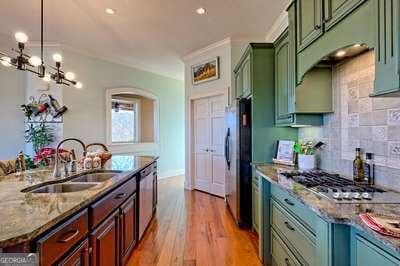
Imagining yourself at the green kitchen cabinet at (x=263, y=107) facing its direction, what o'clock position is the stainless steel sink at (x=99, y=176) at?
The stainless steel sink is roughly at 11 o'clock from the green kitchen cabinet.

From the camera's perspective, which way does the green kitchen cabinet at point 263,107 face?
to the viewer's left

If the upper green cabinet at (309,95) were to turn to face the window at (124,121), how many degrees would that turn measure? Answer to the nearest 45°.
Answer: approximately 45° to its right

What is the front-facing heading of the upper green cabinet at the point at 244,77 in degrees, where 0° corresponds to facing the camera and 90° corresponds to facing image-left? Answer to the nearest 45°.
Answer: approximately 90°

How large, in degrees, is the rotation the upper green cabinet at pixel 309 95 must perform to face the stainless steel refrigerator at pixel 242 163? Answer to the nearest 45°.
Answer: approximately 45° to its right

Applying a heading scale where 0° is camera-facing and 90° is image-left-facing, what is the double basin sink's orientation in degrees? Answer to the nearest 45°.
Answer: approximately 315°

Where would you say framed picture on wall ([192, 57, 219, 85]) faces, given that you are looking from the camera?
facing the viewer and to the left of the viewer

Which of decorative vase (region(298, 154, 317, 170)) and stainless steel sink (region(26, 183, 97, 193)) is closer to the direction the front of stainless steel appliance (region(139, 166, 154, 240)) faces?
the decorative vase

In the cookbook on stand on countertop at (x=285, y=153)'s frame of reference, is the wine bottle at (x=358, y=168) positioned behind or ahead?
ahead

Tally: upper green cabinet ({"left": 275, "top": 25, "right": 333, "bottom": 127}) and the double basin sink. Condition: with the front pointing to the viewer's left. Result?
1

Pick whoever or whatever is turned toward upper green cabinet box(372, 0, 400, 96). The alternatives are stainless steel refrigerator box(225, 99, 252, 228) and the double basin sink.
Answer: the double basin sink

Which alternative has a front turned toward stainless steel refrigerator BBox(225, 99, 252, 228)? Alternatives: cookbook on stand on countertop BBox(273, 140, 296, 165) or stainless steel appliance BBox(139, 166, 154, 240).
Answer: the stainless steel appliance

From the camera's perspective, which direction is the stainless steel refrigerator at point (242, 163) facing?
to the viewer's left

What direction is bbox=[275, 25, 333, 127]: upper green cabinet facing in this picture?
to the viewer's left
